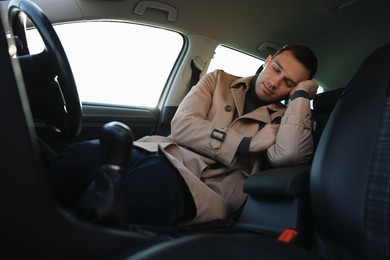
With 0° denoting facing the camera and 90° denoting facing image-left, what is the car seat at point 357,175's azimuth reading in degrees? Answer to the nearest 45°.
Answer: approximately 45°
